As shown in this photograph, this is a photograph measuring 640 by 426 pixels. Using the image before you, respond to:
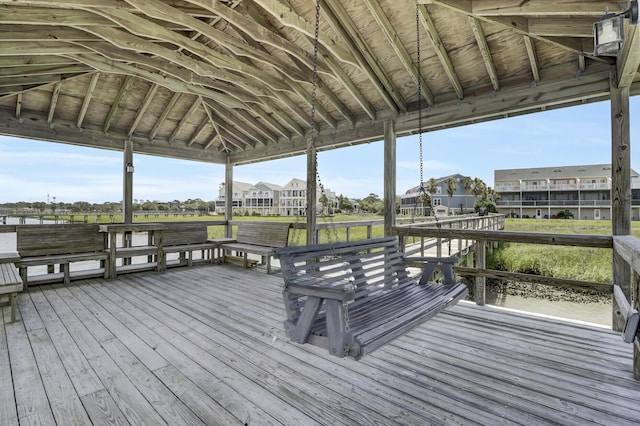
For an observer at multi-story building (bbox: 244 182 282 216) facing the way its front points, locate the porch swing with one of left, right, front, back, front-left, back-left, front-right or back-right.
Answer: front

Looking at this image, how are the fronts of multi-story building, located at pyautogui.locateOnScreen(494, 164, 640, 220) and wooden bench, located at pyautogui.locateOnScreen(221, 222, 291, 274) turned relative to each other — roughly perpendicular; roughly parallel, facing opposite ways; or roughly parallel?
roughly parallel

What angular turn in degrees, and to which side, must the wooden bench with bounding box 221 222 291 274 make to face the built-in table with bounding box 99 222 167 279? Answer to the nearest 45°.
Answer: approximately 45° to its right

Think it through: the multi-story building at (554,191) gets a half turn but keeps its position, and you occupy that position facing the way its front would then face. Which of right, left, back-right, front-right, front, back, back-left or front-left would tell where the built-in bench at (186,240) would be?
back-left

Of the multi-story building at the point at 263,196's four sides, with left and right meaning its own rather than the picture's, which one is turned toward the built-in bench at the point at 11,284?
front

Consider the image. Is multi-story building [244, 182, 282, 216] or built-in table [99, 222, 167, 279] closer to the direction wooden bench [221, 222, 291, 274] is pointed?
the built-in table

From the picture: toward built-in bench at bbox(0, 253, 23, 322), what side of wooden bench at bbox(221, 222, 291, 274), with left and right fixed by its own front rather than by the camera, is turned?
front

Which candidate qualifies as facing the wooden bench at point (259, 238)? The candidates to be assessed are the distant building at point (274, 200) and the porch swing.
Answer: the distant building

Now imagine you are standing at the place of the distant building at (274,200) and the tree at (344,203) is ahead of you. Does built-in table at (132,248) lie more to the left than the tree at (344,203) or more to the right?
right

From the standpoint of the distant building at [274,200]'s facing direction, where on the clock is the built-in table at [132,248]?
The built-in table is roughly at 1 o'clock from the distant building.

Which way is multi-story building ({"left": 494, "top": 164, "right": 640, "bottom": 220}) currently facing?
toward the camera

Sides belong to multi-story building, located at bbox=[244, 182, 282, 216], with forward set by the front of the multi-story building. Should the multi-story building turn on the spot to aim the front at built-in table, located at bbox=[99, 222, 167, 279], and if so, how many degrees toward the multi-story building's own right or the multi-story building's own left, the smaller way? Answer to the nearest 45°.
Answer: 0° — it already faces it

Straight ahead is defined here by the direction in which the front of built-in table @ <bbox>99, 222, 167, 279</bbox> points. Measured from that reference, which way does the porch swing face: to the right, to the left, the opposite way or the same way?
the same way

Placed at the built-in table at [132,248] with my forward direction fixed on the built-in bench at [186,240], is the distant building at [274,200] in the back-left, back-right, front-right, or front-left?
front-left
